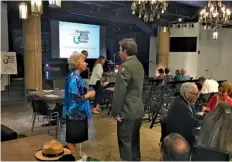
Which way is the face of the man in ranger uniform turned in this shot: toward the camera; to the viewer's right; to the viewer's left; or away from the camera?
to the viewer's left

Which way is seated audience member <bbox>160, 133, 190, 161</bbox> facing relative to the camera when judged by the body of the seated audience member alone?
away from the camera

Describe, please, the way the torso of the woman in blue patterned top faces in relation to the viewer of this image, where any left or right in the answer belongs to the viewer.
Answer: facing to the right of the viewer

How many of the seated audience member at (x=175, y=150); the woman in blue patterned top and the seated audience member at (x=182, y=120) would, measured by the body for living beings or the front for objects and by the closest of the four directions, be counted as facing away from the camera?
1

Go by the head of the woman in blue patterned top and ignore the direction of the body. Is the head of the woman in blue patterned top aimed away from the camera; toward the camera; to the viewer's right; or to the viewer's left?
to the viewer's right

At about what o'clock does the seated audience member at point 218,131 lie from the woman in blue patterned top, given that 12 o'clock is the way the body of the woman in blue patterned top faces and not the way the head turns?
The seated audience member is roughly at 1 o'clock from the woman in blue patterned top.

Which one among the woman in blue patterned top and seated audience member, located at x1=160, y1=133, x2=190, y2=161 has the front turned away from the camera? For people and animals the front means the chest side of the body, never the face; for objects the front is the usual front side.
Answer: the seated audience member

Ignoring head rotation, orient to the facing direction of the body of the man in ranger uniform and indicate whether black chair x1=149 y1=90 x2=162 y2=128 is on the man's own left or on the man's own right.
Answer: on the man's own right

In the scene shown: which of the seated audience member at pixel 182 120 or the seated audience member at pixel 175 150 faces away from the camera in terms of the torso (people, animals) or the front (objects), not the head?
the seated audience member at pixel 175 150

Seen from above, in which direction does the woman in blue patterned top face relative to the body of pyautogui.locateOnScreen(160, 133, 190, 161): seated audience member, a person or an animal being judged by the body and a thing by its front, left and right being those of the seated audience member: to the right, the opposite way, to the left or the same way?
to the right

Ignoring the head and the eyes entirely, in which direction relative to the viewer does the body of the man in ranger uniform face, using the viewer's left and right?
facing away from the viewer and to the left of the viewer
